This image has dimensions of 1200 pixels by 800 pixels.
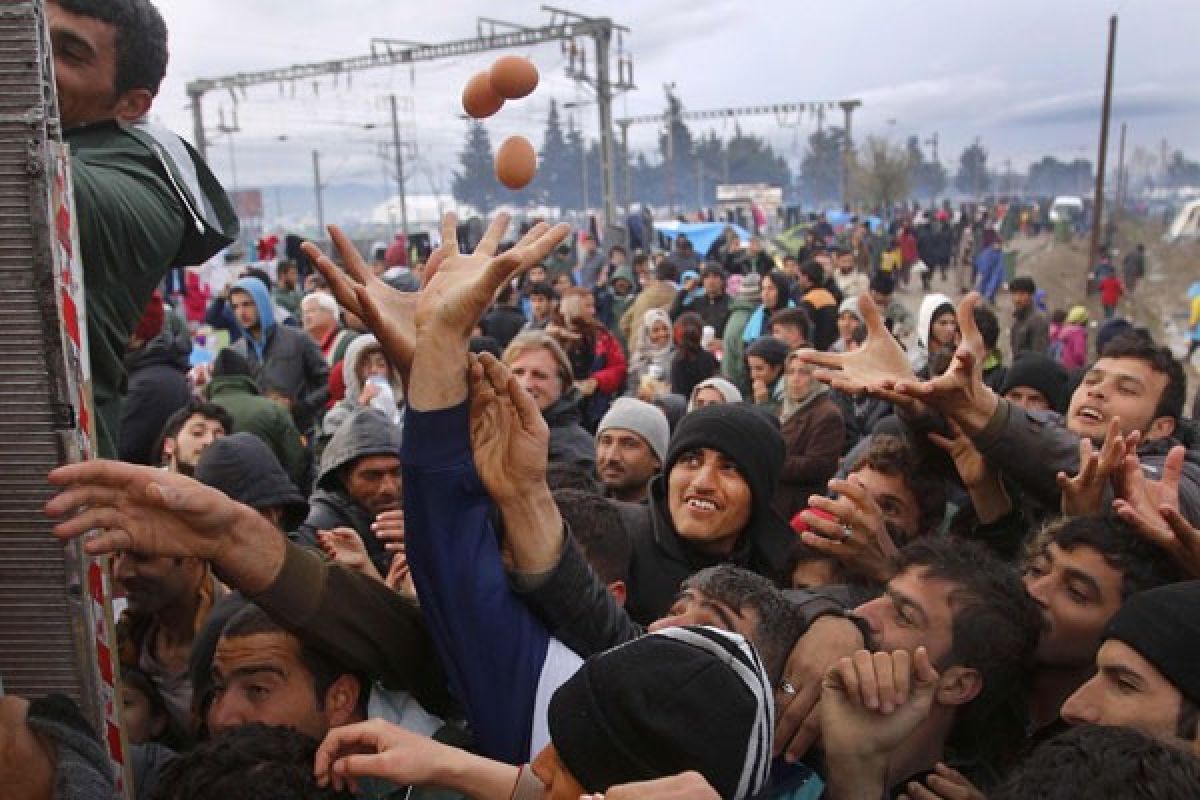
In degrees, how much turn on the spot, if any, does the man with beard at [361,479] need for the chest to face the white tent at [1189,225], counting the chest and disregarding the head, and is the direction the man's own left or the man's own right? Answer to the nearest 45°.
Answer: approximately 90° to the man's own left

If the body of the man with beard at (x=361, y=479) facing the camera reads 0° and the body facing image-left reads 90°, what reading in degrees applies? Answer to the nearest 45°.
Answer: approximately 315°

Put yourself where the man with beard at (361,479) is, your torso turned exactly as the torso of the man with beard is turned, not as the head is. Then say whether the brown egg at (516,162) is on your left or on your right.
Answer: on your left
